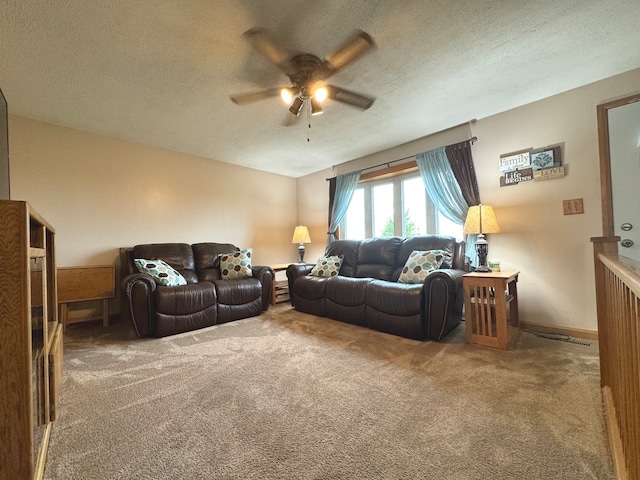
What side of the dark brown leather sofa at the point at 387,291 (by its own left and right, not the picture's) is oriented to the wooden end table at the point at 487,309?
left

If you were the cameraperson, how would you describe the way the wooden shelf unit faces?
facing to the right of the viewer

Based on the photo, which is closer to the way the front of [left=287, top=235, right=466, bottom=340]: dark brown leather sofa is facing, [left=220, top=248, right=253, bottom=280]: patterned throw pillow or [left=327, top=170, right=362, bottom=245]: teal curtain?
the patterned throw pillow

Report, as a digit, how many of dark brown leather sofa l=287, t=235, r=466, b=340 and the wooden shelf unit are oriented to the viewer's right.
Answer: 1

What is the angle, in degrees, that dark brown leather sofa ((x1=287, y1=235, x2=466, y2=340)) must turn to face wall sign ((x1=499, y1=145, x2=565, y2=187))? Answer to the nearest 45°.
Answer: approximately 135° to its left

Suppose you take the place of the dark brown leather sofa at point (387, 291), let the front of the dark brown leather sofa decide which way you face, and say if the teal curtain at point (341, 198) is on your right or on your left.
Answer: on your right

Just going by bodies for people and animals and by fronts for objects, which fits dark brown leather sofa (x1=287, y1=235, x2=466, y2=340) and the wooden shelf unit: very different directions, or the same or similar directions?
very different directions

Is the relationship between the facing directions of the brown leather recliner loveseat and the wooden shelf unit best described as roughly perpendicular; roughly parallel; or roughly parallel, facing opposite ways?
roughly perpendicular

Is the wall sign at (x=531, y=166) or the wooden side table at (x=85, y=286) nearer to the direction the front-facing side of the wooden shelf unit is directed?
the wall sign

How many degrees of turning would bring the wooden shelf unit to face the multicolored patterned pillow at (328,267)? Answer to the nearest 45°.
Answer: approximately 45° to its left

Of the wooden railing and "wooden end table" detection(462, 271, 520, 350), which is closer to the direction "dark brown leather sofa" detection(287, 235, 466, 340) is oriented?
the wooden railing

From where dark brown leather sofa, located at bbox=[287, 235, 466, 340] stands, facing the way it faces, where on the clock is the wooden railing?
The wooden railing is roughly at 10 o'clock from the dark brown leather sofa.

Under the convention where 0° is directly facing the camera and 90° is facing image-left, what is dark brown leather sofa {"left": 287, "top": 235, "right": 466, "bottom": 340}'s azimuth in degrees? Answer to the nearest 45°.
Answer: approximately 45°

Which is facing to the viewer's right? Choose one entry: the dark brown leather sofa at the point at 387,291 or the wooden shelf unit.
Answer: the wooden shelf unit
